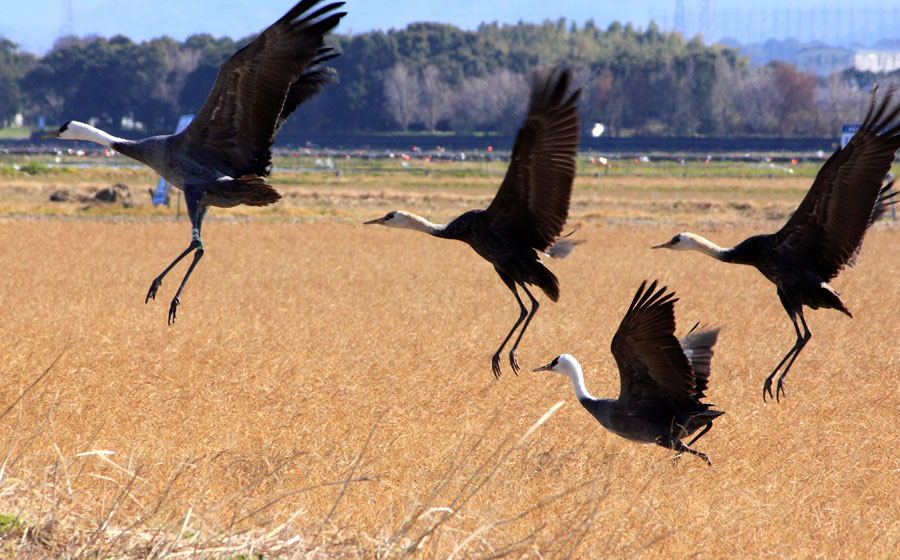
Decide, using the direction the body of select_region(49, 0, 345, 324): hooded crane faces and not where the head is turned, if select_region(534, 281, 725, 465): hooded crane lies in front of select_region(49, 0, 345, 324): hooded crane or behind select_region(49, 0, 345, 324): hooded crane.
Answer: behind

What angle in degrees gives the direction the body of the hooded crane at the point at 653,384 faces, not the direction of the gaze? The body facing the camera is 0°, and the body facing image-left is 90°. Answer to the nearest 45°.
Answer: approximately 90°

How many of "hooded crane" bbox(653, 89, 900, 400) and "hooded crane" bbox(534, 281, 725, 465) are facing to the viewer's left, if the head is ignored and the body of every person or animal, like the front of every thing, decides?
2

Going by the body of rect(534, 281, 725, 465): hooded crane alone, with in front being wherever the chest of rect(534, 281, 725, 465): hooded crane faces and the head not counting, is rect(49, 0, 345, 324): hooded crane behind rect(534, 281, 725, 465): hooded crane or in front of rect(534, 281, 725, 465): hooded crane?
in front

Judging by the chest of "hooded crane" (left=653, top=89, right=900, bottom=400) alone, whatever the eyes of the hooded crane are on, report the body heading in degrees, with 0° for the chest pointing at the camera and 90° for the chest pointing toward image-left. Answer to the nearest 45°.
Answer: approximately 90°

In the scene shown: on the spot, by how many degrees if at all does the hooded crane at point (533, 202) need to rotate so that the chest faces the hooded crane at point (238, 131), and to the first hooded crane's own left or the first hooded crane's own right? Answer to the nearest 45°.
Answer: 0° — it already faces it

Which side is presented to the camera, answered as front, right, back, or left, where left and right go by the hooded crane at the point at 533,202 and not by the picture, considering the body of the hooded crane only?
left

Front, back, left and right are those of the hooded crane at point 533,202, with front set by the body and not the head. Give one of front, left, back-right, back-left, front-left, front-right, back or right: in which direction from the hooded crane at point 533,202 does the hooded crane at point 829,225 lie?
back

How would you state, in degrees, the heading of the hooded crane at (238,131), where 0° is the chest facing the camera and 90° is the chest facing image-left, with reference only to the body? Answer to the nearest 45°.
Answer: approximately 90°

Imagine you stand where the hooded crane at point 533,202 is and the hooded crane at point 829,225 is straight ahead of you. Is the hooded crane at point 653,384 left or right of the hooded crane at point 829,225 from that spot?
right
